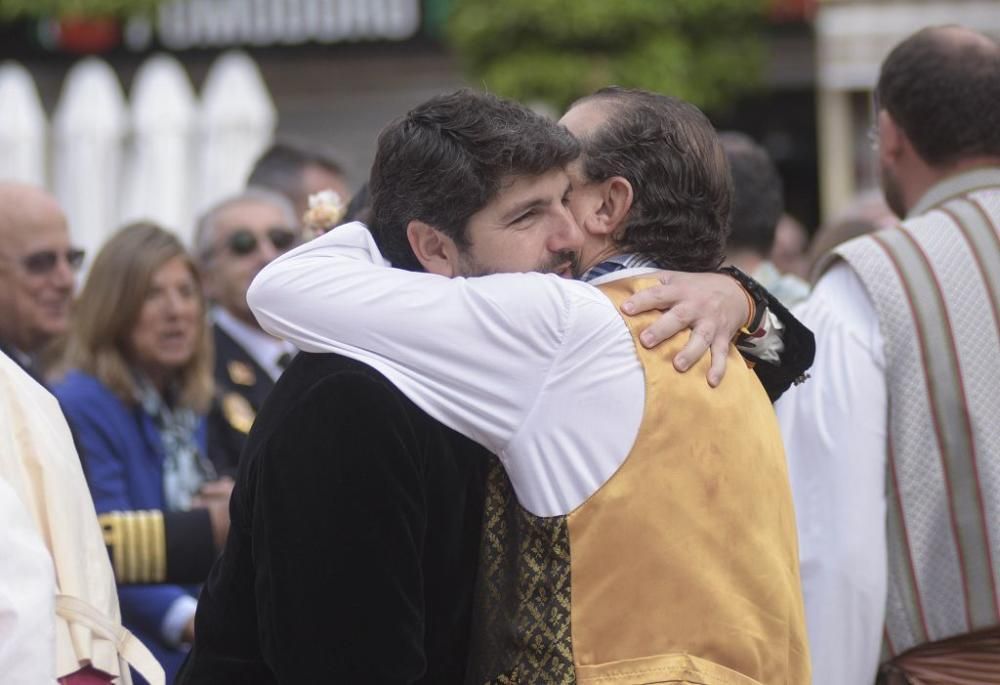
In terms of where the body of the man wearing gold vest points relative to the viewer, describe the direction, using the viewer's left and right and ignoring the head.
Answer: facing away from the viewer and to the left of the viewer

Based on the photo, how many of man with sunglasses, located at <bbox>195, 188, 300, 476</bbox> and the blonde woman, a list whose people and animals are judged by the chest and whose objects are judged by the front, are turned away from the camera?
0

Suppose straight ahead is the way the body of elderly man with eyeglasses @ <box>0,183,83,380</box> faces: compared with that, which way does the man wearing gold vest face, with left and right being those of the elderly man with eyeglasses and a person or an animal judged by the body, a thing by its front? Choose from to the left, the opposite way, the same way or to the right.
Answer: the opposite way

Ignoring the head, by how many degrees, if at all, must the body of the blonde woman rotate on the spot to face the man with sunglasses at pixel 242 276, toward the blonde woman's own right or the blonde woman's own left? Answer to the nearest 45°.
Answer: approximately 90° to the blonde woman's own left

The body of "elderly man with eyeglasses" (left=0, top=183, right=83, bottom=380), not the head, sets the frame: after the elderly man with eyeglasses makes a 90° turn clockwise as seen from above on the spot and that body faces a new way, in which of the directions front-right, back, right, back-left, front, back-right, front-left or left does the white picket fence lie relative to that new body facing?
back-right

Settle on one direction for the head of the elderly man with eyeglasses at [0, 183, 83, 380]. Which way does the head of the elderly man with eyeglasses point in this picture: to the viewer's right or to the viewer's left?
to the viewer's right

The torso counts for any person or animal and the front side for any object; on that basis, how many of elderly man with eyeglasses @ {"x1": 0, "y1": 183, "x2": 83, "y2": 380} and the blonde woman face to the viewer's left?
0

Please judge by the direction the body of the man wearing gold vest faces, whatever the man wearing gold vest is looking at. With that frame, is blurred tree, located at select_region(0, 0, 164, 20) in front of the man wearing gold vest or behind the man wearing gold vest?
in front

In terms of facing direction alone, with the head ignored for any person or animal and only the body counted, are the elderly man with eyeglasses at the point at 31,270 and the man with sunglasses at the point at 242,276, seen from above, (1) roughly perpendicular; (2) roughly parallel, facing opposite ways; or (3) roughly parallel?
roughly parallel

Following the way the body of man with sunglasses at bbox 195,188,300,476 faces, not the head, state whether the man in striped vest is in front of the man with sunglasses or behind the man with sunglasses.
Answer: in front

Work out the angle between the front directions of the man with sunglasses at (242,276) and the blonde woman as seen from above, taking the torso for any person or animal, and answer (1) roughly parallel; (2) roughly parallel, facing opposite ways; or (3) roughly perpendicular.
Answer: roughly parallel

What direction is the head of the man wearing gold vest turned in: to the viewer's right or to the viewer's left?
to the viewer's left

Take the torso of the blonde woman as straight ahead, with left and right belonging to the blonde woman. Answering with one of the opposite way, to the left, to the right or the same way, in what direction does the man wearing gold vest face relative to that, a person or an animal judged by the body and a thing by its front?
the opposite way

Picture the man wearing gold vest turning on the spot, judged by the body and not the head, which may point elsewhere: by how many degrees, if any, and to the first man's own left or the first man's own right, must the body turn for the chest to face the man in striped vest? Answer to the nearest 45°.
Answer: approximately 90° to the first man's own right

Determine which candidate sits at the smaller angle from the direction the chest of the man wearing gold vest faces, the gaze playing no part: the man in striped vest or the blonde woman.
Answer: the blonde woman

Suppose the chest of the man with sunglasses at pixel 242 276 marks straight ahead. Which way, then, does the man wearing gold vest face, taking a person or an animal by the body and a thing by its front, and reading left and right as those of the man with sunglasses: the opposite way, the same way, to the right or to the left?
the opposite way

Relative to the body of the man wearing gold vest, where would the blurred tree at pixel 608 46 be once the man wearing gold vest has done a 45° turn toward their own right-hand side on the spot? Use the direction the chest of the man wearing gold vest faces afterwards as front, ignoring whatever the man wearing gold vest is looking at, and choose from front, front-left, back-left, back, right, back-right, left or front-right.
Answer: front
